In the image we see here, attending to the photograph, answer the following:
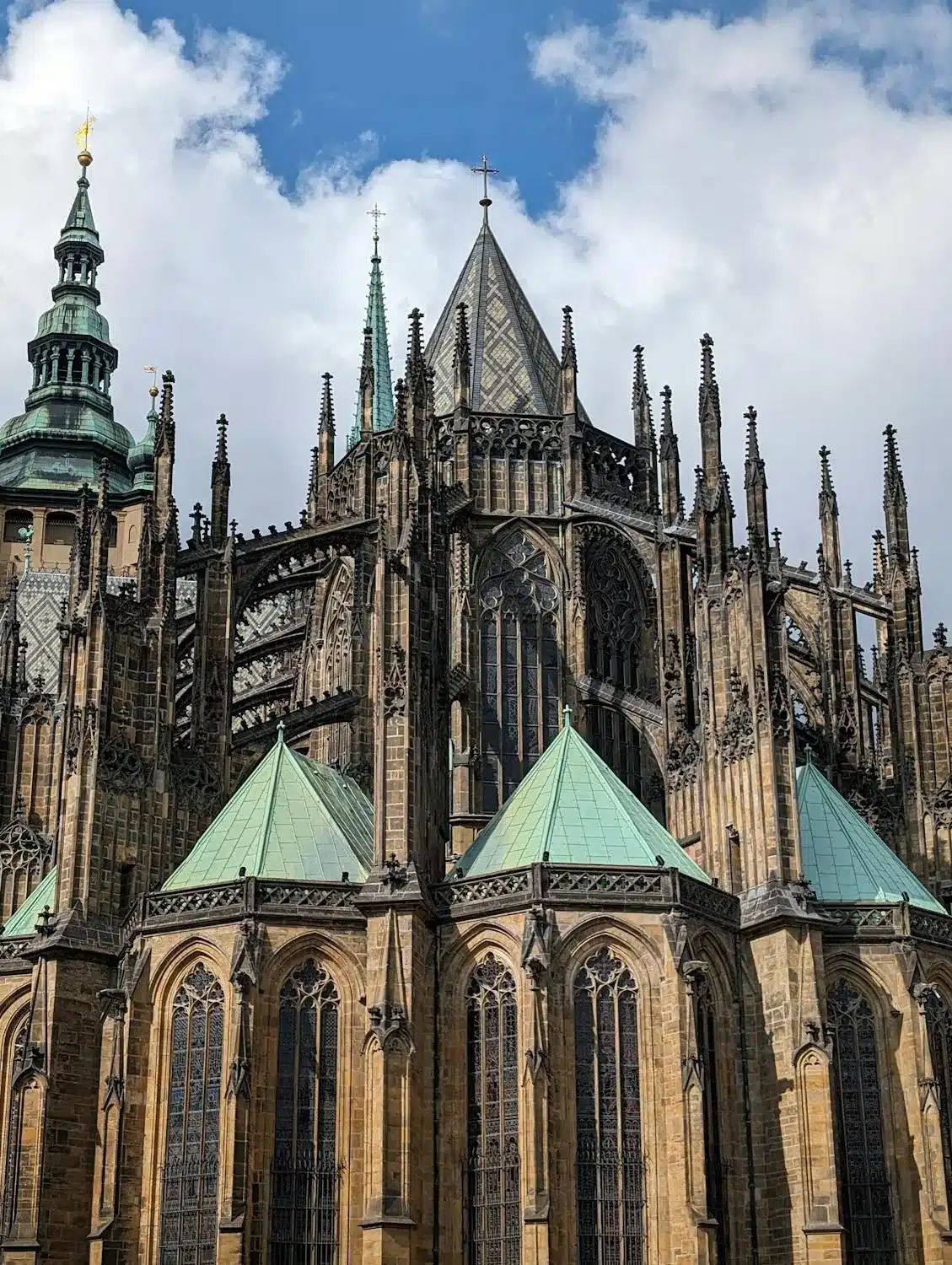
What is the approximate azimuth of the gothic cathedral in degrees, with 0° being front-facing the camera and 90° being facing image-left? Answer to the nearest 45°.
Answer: approximately 180°
